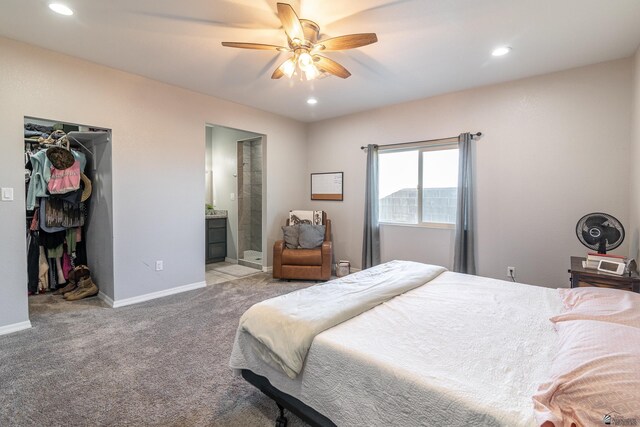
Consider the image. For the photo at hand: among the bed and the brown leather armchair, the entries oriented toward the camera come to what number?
1

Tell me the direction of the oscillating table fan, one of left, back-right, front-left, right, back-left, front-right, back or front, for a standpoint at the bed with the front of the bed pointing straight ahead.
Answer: right

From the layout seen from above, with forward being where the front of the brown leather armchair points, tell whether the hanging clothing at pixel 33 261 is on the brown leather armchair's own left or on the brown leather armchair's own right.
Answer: on the brown leather armchair's own right

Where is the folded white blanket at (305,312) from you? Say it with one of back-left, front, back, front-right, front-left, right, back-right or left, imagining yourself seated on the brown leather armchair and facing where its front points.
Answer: front

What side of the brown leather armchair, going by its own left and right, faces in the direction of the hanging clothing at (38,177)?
right

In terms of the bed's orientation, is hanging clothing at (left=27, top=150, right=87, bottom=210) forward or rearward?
forward

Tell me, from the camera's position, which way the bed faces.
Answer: facing away from the viewer and to the left of the viewer

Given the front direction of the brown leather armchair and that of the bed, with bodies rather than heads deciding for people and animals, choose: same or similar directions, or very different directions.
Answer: very different directions

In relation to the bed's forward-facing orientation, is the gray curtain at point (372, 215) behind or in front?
in front

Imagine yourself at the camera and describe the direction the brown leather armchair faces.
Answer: facing the viewer

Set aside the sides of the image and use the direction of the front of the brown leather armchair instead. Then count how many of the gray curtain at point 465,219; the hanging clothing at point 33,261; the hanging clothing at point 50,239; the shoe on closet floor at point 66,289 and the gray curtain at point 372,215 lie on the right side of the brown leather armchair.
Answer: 3

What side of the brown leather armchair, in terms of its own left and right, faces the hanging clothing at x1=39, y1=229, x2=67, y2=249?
right

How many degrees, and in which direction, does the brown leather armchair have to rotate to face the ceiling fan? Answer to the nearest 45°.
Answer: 0° — it already faces it

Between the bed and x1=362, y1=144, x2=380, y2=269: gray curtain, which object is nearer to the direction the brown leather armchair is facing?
the bed

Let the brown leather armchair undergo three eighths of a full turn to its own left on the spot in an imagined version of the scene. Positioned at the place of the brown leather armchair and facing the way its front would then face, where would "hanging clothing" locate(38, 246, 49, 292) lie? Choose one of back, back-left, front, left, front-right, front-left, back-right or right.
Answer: back-left

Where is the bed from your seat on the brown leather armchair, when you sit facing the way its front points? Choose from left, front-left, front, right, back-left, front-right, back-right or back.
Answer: front

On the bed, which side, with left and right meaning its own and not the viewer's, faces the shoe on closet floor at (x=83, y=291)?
front

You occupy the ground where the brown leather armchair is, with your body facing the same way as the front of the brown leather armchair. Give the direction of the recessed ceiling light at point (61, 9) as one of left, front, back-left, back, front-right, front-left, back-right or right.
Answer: front-right
